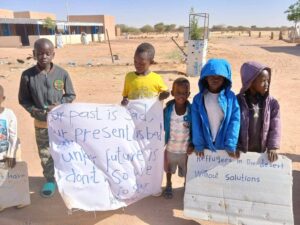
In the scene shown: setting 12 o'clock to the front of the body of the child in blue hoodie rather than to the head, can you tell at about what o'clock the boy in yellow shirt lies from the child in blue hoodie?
The boy in yellow shirt is roughly at 4 o'clock from the child in blue hoodie.

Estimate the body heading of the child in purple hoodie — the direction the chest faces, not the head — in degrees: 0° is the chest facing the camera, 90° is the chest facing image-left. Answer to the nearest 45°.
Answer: approximately 0°

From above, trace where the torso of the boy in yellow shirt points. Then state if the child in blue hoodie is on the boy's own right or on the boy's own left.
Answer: on the boy's own left

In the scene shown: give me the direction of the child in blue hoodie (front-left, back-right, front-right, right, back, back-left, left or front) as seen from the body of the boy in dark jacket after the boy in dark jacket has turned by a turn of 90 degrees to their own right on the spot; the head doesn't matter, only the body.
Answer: back-left

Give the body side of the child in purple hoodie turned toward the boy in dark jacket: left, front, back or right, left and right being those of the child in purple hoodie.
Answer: right

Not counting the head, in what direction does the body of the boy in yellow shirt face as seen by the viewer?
toward the camera

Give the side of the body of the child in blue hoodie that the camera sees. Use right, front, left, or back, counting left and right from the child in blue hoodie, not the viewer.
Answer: front
